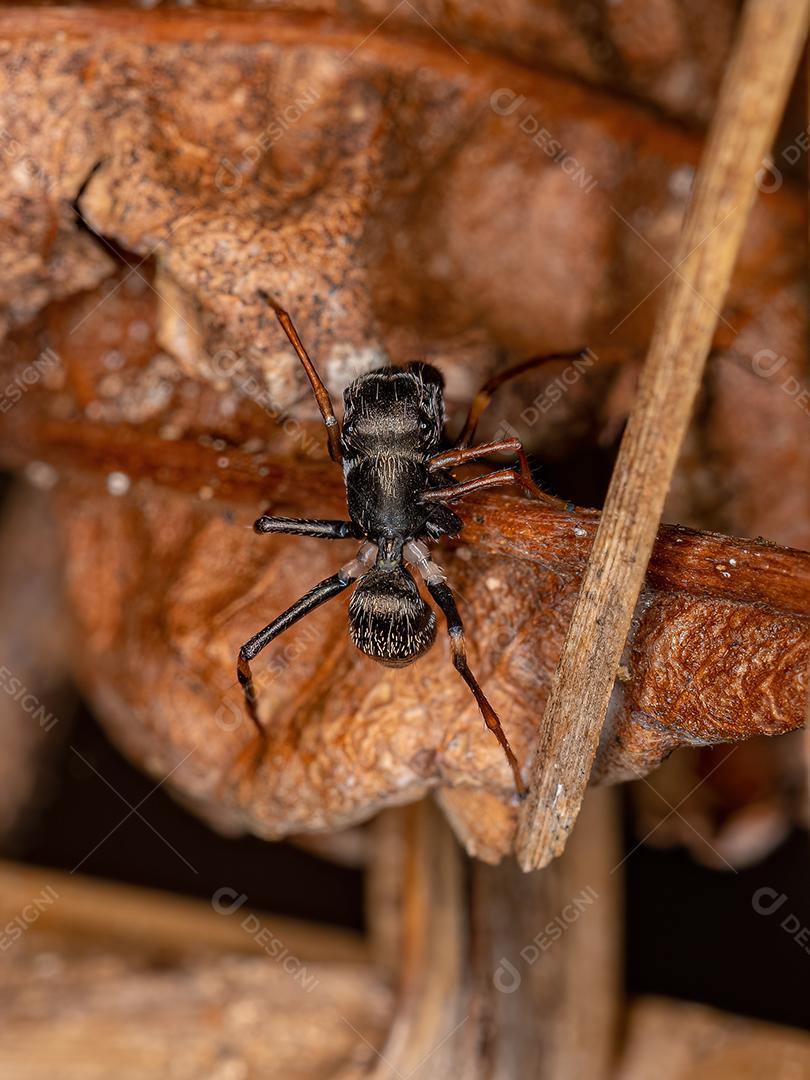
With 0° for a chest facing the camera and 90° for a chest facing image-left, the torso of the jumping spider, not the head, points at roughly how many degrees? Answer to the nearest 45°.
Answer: approximately 180°
